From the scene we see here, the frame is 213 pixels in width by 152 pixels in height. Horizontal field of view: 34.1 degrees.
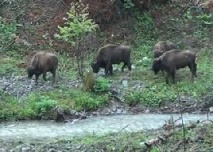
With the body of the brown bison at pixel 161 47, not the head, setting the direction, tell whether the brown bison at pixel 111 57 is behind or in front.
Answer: in front

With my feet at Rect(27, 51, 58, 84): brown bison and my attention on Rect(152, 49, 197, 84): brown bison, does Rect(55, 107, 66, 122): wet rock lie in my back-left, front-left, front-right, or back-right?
front-right

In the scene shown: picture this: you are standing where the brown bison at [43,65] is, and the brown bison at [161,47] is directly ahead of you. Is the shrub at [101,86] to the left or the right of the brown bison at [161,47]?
right

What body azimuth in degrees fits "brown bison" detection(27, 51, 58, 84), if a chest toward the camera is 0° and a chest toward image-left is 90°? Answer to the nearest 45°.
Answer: approximately 45°

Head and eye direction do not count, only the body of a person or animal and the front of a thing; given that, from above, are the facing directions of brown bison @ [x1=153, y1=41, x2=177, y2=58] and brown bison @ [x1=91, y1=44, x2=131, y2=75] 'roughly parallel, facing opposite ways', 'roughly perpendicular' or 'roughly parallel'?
roughly parallel

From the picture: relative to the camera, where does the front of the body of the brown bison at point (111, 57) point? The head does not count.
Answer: to the viewer's left

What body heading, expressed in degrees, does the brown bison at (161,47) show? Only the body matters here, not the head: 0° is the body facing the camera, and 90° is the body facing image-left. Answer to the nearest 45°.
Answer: approximately 90°

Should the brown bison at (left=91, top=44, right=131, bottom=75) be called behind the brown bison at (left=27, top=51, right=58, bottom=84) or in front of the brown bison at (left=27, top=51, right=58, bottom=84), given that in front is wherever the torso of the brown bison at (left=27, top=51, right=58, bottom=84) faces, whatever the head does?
behind

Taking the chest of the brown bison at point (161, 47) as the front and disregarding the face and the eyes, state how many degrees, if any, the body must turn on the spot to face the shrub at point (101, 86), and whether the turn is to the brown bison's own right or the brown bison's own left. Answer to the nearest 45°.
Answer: approximately 45° to the brown bison's own left

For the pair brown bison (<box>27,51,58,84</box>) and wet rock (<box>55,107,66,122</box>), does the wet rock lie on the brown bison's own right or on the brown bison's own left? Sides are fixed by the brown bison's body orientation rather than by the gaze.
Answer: on the brown bison's own left

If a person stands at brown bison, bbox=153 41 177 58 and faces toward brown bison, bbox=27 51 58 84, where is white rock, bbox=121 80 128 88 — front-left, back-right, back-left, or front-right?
front-left

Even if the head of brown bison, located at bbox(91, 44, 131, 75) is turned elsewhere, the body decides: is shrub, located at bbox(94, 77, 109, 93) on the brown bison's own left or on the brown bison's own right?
on the brown bison's own left

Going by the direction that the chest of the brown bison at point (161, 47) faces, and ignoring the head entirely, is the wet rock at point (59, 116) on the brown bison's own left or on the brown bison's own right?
on the brown bison's own left

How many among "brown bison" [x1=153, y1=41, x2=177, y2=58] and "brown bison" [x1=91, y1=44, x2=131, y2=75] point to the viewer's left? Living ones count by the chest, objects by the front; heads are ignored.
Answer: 2
